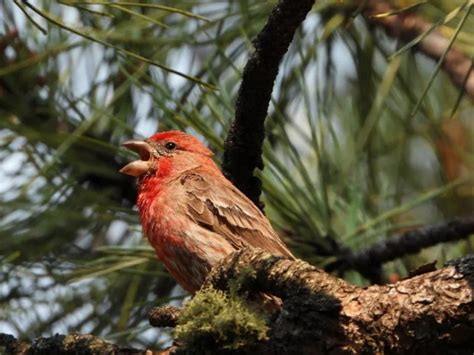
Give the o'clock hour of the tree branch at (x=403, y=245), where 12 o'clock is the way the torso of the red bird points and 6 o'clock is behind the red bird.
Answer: The tree branch is roughly at 6 o'clock from the red bird.

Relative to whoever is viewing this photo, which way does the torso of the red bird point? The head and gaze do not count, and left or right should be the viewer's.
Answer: facing to the left of the viewer

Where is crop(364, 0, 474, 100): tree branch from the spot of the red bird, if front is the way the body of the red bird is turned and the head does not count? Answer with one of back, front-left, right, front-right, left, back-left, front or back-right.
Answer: back
